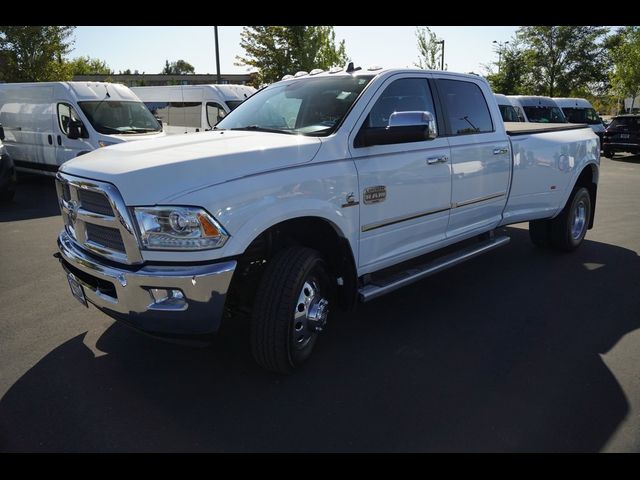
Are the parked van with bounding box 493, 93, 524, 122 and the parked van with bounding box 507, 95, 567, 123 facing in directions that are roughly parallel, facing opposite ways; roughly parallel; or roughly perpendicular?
roughly parallel

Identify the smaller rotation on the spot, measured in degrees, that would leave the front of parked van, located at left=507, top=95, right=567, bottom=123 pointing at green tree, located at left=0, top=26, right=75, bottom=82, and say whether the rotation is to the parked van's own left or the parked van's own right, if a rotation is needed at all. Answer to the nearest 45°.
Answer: approximately 135° to the parked van's own right

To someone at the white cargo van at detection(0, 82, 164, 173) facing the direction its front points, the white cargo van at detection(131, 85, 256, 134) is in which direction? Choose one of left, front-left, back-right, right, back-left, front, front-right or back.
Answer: left

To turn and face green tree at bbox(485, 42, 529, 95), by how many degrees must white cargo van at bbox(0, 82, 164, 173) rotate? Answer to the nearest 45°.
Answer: approximately 90° to its left

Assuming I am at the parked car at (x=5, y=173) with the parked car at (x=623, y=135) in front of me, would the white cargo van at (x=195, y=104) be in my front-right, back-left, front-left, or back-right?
front-left

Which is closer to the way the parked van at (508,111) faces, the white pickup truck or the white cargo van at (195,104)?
the white pickup truck

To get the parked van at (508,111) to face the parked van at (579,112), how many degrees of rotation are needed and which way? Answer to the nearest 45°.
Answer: approximately 90° to its left

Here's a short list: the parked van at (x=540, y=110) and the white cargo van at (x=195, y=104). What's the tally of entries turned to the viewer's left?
0

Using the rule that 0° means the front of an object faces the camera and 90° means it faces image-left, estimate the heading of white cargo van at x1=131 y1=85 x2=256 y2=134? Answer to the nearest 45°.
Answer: approximately 315°

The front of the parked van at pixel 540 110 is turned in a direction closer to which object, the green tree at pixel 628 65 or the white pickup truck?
the white pickup truck

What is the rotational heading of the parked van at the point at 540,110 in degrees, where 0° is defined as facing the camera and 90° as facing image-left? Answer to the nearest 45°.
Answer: approximately 315°

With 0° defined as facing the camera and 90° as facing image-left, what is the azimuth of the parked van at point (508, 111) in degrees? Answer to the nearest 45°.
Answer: approximately 315°

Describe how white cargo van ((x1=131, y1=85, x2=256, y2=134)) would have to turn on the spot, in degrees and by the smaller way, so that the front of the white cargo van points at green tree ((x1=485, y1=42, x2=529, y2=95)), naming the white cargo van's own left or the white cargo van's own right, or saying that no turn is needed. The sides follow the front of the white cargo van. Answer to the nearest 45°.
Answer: approximately 90° to the white cargo van's own left

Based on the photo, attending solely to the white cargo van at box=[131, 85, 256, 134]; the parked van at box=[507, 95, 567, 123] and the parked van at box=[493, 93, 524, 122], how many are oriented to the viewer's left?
0

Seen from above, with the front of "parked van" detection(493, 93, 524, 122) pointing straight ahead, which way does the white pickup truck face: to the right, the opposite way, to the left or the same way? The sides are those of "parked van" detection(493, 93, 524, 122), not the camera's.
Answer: to the right

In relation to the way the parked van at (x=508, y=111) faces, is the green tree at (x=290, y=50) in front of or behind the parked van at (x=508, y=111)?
behind
